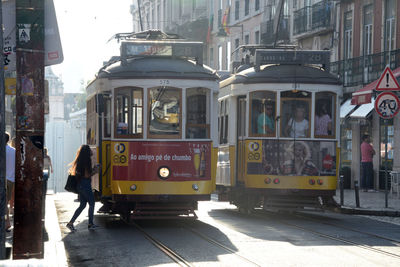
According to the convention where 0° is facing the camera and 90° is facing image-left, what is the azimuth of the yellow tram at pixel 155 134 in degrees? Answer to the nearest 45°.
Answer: approximately 0°

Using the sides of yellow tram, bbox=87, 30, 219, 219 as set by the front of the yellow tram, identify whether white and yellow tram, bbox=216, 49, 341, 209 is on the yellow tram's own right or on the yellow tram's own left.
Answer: on the yellow tram's own left

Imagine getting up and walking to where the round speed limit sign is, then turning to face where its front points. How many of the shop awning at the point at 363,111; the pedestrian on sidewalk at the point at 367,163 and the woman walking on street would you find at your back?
2

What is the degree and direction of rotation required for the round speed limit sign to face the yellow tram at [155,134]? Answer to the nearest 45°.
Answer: approximately 45° to its right

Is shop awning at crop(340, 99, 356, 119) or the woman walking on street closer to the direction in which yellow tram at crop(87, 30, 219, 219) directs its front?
the woman walking on street

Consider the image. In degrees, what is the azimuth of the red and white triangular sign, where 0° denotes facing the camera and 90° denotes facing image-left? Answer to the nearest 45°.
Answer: approximately 0°

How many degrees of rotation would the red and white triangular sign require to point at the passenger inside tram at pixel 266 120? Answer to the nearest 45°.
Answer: approximately 45° to its right
